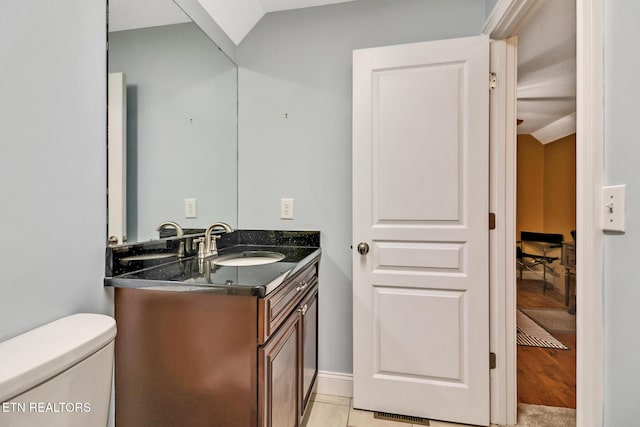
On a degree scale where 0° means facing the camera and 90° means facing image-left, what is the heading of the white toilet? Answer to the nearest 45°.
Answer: approximately 315°

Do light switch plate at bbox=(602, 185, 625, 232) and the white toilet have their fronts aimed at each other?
yes

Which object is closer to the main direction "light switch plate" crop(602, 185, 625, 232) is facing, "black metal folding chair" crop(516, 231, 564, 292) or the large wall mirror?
the large wall mirror

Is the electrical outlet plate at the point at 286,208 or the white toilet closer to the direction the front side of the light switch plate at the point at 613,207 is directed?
the white toilet

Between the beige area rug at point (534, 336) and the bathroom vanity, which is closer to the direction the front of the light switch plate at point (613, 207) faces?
the bathroom vanity

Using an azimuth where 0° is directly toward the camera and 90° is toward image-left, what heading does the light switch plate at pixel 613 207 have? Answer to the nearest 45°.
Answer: approximately 45°
